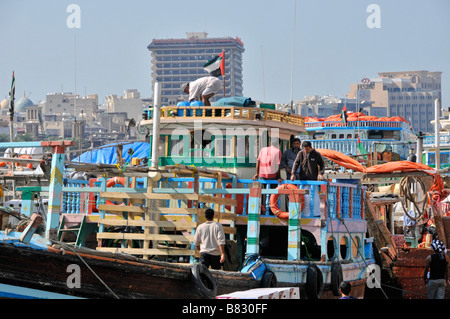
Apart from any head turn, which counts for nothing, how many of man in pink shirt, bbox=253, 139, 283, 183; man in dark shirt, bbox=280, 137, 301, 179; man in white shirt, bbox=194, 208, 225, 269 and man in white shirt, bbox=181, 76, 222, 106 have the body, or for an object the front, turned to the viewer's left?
1

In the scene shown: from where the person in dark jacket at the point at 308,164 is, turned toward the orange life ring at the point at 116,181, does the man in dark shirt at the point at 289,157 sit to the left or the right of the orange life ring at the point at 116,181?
right

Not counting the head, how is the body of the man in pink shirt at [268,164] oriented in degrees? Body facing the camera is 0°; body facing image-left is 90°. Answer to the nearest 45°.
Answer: approximately 180°

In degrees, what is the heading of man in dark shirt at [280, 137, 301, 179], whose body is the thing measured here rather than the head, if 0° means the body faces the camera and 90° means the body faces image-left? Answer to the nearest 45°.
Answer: approximately 315°

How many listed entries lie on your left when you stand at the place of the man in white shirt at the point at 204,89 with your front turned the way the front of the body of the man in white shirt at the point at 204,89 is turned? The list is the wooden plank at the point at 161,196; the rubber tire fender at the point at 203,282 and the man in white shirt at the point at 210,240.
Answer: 3

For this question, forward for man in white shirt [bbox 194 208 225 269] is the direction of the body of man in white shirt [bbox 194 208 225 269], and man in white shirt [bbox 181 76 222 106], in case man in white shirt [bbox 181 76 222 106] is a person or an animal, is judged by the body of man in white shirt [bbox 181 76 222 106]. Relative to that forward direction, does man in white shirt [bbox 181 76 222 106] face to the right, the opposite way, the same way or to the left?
to the left

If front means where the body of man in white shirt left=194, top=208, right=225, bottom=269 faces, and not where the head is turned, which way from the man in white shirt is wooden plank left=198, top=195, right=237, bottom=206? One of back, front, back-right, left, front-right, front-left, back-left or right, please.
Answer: front

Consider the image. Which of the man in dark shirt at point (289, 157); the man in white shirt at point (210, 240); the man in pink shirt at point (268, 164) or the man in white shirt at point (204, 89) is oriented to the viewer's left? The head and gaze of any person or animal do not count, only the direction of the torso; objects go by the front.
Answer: the man in white shirt at point (204, 89)

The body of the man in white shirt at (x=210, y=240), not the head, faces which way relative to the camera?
away from the camera

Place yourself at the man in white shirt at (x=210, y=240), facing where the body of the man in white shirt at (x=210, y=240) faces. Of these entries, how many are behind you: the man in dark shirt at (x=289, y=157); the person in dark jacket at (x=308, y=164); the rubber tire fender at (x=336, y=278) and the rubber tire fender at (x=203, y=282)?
1

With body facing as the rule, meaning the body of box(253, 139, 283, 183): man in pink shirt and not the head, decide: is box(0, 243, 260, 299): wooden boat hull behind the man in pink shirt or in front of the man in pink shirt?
behind

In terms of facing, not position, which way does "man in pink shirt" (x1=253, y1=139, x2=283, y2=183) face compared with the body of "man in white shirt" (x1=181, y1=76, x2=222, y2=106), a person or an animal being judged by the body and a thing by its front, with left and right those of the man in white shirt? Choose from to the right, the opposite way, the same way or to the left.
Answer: to the right

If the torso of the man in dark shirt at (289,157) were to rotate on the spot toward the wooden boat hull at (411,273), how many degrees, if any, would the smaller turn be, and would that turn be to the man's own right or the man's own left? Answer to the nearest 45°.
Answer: approximately 90° to the man's own left

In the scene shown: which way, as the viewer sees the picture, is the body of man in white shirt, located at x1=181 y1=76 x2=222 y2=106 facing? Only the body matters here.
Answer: to the viewer's left
